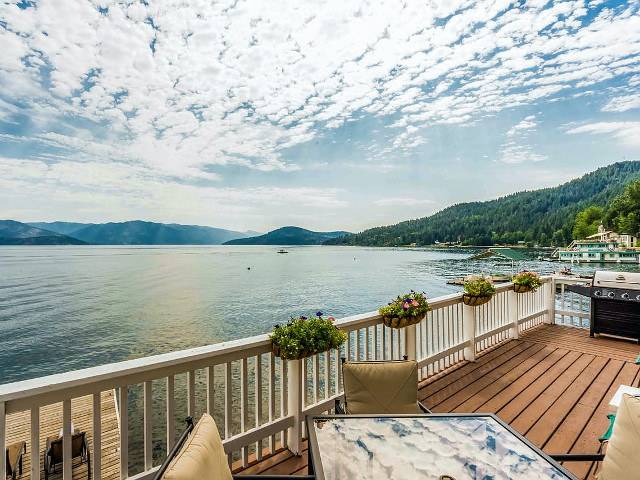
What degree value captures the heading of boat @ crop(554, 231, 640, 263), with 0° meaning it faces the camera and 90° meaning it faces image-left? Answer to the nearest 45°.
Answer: approximately 90°

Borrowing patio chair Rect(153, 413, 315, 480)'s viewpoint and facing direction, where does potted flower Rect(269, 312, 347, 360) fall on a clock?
The potted flower is roughly at 10 o'clock from the patio chair.

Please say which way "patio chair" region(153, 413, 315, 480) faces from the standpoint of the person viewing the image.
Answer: facing to the right of the viewer

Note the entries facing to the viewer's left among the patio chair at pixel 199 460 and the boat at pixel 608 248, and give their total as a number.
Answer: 1

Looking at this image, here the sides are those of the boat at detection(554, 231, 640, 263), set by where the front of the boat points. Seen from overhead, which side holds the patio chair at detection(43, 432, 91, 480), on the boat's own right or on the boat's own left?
on the boat's own left

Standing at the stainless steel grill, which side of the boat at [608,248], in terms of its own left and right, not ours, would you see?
left

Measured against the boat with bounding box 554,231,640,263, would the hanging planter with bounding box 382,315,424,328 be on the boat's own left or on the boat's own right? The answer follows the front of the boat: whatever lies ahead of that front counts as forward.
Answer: on the boat's own left

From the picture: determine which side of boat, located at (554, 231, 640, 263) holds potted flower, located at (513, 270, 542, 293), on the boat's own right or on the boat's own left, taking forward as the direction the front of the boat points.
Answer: on the boat's own left

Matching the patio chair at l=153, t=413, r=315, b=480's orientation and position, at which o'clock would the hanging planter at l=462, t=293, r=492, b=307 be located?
The hanging planter is roughly at 11 o'clock from the patio chair.

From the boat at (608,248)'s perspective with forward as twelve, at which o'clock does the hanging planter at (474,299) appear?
The hanging planter is roughly at 9 o'clock from the boat.

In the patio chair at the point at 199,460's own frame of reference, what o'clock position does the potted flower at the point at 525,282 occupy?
The potted flower is roughly at 11 o'clock from the patio chair.
